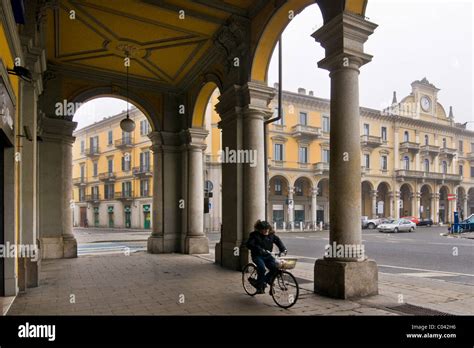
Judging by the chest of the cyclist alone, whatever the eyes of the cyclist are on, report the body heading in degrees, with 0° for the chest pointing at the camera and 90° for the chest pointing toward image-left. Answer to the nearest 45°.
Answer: approximately 315°

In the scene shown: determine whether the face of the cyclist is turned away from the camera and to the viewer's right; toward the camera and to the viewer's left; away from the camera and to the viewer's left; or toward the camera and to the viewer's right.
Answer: toward the camera and to the viewer's right

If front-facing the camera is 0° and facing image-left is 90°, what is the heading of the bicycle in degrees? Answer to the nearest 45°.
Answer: approximately 315°

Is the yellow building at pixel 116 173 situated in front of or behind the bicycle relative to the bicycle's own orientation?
behind
